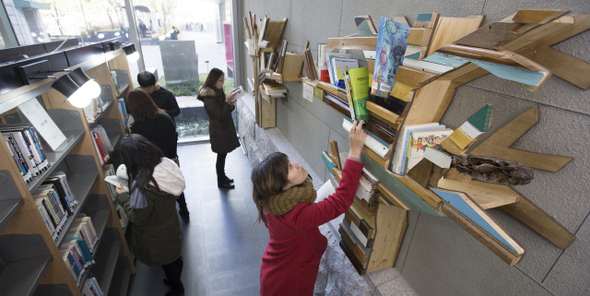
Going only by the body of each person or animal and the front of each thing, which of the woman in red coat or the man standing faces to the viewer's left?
the man standing

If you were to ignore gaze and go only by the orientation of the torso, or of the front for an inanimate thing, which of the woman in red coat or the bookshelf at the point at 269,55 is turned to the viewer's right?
the woman in red coat

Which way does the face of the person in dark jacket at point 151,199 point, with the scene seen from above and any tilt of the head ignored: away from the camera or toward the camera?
away from the camera

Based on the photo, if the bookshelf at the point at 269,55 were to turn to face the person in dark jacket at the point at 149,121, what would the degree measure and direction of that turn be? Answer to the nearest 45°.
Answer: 0° — it already faces them

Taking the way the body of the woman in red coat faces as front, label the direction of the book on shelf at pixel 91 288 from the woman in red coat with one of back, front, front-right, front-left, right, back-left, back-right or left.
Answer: back

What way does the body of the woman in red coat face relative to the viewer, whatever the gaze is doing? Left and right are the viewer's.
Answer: facing to the right of the viewer

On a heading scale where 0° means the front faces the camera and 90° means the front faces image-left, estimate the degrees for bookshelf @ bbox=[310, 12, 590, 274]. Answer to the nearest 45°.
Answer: approximately 45°

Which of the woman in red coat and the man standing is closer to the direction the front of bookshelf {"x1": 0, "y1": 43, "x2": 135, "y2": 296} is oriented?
the woman in red coat

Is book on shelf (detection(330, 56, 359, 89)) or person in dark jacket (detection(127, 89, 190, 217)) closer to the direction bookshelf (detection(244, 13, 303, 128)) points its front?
the person in dark jacket

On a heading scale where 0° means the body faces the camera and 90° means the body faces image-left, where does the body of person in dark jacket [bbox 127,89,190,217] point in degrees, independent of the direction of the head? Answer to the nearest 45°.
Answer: approximately 135°

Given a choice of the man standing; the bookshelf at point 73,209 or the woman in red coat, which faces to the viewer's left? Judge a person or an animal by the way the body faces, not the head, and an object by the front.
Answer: the man standing
